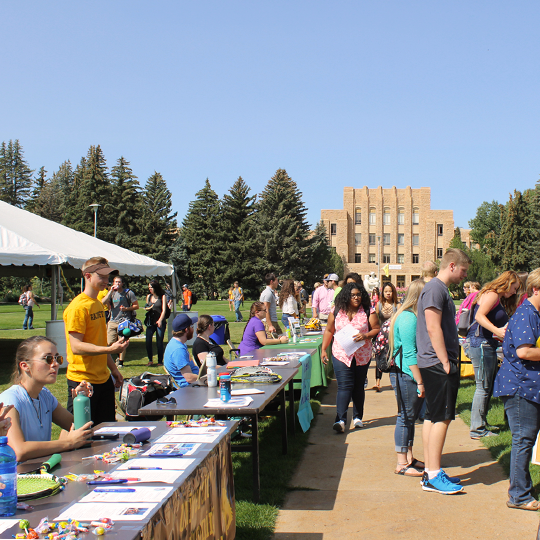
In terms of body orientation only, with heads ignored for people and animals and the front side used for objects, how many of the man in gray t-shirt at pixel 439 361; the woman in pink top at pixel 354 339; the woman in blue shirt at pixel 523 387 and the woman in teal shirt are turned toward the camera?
1

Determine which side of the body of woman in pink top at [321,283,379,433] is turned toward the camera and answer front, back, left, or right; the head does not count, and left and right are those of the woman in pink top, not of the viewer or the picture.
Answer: front

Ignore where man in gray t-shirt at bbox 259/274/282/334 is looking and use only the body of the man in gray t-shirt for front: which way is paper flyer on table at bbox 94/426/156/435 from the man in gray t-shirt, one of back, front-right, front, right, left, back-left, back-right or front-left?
right
